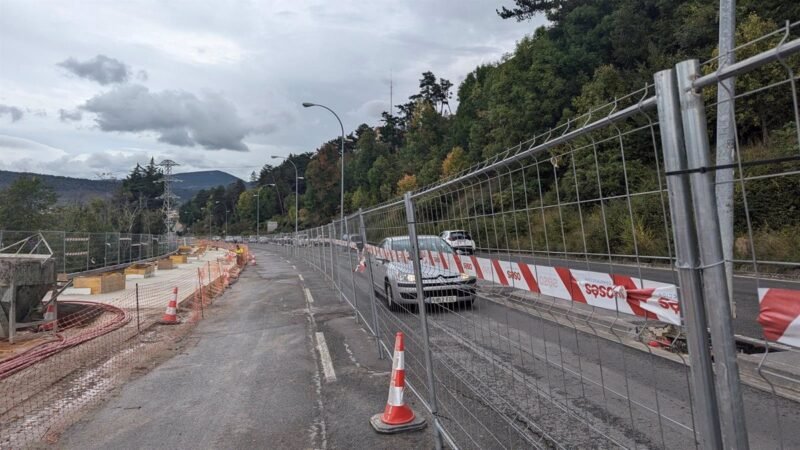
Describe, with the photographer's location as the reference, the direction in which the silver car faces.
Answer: facing the viewer and to the right of the viewer

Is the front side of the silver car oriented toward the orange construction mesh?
no

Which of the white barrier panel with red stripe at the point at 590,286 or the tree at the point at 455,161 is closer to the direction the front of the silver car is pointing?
the white barrier panel with red stripe

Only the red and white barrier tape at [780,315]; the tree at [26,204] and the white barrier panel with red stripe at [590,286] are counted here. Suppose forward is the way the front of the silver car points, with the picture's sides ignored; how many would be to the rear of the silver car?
1

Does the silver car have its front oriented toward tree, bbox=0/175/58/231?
no

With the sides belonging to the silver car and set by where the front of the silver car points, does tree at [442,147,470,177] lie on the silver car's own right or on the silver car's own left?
on the silver car's own left

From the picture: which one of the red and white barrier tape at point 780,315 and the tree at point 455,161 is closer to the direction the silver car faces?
the red and white barrier tape

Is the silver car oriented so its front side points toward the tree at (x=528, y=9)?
no

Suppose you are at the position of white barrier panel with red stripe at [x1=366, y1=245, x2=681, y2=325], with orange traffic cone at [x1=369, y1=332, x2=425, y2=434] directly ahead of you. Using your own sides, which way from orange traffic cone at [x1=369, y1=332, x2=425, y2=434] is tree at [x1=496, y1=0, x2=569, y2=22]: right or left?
right

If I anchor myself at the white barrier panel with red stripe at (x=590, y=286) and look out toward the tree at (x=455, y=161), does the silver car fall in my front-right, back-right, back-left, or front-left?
front-left
